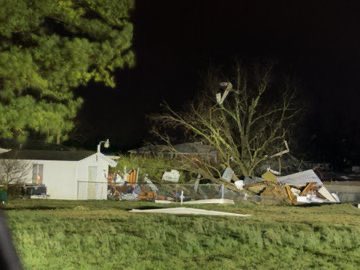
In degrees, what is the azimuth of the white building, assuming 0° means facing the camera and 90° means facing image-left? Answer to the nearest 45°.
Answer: approximately 315°

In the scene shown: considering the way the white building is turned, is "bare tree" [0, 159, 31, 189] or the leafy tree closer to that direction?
the leafy tree

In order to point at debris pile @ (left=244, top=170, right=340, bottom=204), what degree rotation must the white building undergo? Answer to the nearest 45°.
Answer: approximately 45° to its left
